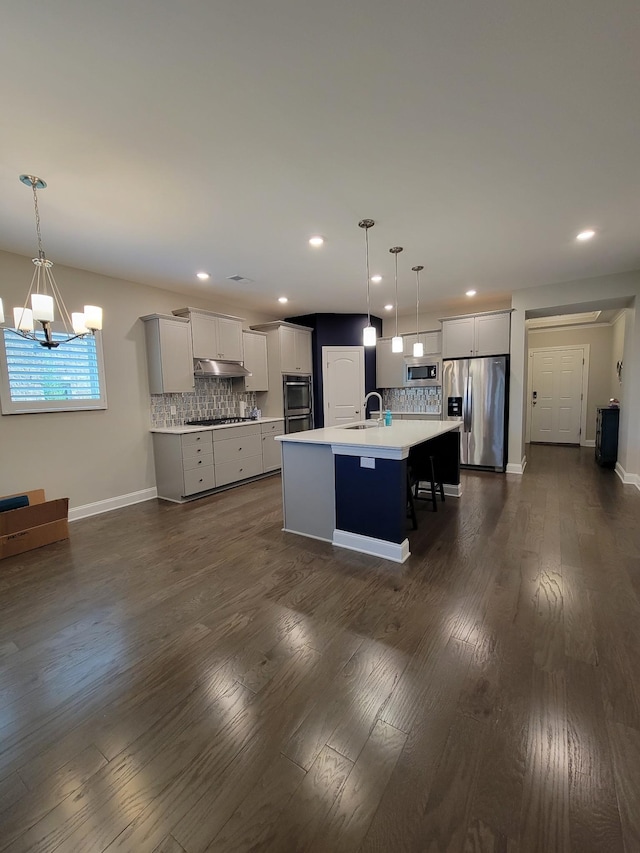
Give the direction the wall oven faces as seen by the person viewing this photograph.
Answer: facing the viewer and to the right of the viewer

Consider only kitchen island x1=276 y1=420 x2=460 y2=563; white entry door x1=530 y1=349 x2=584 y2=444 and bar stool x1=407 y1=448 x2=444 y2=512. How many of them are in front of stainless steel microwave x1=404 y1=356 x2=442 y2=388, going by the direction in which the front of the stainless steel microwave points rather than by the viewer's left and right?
2

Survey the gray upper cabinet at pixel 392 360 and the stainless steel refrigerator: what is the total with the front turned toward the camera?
2

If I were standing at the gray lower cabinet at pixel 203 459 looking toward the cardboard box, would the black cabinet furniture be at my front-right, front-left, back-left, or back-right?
back-left

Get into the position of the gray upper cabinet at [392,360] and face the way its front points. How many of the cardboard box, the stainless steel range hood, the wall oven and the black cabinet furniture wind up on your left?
1

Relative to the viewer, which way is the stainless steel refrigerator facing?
toward the camera

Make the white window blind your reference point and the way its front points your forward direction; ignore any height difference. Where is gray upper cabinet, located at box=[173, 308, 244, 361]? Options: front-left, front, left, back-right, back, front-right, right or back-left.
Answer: front-left

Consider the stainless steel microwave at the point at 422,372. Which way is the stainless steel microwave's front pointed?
toward the camera

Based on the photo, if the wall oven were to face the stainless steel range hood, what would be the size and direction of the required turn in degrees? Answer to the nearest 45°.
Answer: approximately 90° to its right

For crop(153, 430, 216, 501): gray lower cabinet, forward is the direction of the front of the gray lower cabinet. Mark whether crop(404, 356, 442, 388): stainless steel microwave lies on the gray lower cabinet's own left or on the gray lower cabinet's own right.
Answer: on the gray lower cabinet's own left

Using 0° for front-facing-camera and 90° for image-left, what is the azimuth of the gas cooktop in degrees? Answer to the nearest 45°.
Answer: approximately 315°

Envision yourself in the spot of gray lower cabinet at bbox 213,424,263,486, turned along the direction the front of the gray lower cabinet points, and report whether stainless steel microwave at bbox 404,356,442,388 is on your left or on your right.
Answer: on your left

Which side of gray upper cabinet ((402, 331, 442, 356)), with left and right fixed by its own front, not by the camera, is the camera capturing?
front

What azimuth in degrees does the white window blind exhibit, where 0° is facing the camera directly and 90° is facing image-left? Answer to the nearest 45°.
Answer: approximately 315°

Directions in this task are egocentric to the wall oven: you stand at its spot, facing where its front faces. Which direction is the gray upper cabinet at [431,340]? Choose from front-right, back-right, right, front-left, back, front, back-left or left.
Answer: front-left

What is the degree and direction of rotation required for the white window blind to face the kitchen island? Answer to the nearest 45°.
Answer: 0° — it already faces it
